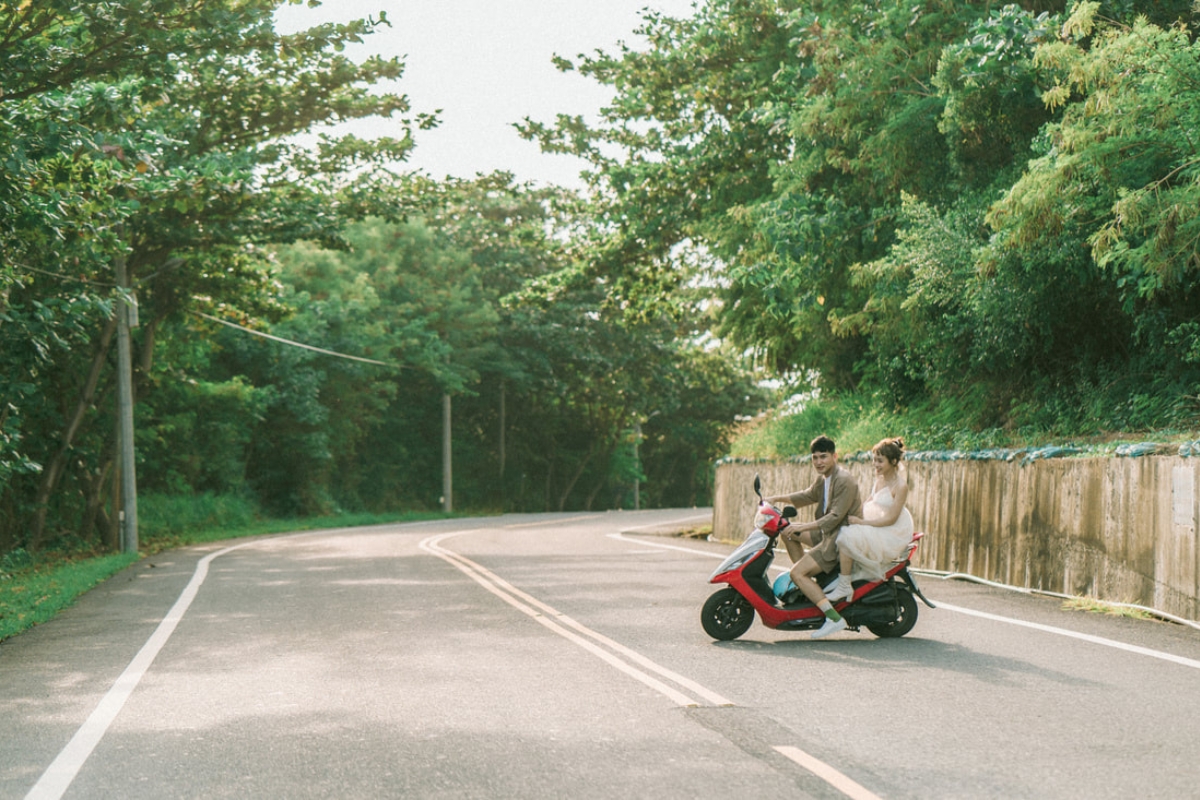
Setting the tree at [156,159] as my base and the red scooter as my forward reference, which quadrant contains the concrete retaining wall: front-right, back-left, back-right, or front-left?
front-left

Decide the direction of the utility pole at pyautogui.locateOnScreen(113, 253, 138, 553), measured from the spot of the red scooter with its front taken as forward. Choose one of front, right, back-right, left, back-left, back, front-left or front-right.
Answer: front-right

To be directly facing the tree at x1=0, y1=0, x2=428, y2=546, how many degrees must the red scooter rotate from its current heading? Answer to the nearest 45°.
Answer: approximately 45° to its right

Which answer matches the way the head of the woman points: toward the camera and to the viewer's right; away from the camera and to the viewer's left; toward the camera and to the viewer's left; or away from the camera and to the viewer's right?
toward the camera and to the viewer's left

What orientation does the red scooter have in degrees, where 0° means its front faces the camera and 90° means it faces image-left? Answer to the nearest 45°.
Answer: approximately 90°

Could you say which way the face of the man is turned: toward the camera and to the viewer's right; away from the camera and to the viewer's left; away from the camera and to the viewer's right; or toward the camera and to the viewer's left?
toward the camera and to the viewer's left

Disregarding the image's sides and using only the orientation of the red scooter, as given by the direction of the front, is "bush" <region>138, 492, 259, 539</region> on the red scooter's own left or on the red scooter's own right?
on the red scooter's own right

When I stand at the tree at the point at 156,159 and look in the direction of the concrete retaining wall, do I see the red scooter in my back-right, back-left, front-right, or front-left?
front-right
